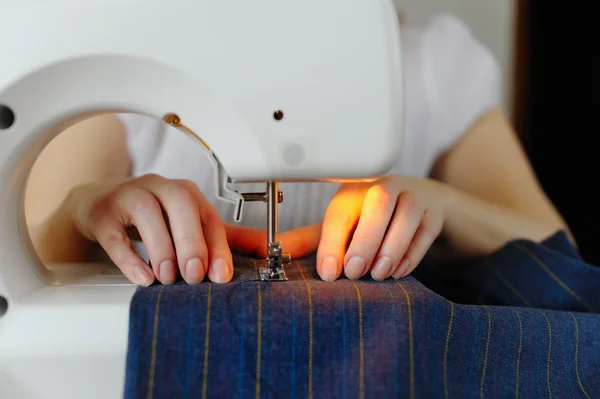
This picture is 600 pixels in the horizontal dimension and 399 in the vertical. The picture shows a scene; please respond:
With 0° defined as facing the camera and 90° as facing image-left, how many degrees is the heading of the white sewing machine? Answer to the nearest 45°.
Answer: approximately 180°
